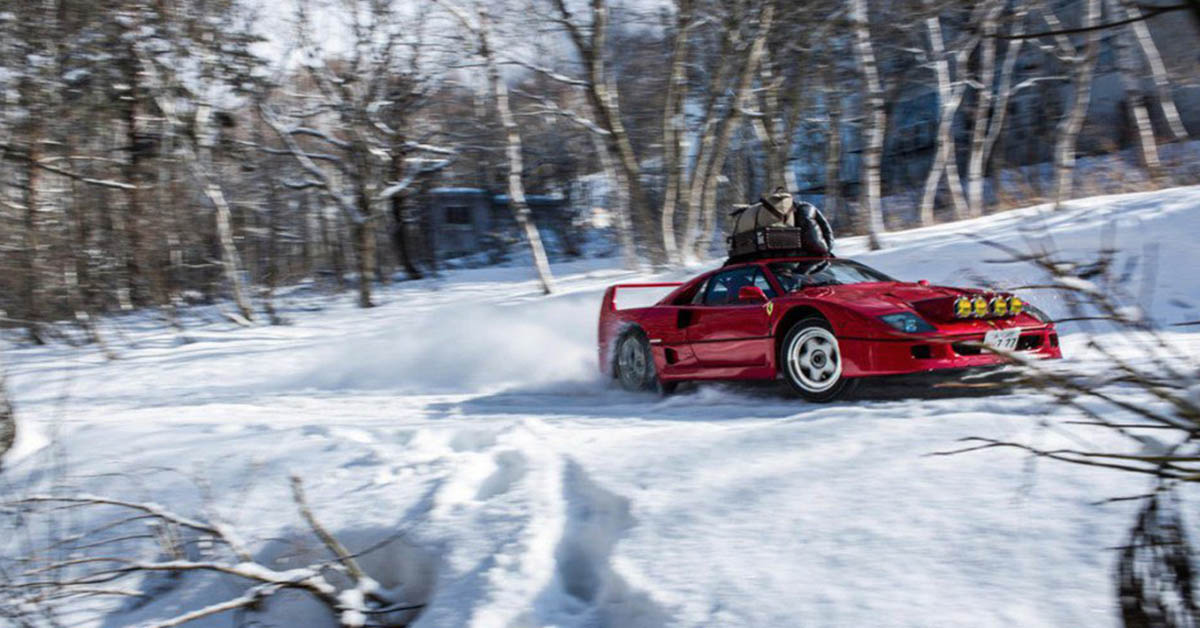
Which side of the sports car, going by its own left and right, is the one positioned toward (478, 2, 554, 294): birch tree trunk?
back

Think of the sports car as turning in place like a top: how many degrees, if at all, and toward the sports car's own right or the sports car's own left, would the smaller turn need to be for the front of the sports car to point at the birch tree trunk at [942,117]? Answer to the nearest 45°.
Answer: approximately 135° to the sports car's own left

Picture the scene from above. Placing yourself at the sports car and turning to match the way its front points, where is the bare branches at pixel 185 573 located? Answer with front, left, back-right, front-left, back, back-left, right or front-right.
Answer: right

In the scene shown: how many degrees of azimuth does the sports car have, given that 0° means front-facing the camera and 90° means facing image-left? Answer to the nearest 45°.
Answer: approximately 315°

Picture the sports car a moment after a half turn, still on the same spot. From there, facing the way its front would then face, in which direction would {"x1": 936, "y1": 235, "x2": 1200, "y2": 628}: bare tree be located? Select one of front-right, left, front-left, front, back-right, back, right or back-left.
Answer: back-left

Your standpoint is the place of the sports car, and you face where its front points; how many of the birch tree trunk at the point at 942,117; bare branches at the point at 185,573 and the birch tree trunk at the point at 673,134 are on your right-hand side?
1

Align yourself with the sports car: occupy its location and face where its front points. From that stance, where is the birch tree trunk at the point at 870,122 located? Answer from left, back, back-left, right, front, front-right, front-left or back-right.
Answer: back-left

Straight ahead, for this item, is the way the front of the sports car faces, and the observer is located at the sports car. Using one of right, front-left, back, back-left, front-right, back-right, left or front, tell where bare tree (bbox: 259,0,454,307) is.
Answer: back

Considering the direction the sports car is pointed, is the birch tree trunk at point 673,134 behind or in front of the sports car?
behind

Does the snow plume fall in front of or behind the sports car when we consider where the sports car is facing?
behind
